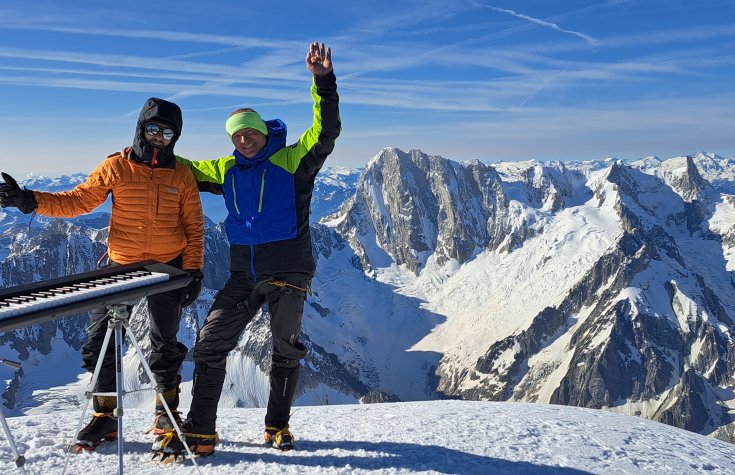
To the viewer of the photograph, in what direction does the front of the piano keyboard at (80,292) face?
facing the viewer and to the right of the viewer

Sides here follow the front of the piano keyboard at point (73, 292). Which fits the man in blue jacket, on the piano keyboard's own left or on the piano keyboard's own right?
on the piano keyboard's own left

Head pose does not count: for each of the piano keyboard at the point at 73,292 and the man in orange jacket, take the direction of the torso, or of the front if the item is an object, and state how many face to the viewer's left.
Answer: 0

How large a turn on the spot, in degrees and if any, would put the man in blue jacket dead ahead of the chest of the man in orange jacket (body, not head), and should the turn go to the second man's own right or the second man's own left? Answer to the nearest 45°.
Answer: approximately 90° to the second man's own left

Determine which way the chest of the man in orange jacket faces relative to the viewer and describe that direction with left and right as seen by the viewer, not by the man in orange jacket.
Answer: facing the viewer

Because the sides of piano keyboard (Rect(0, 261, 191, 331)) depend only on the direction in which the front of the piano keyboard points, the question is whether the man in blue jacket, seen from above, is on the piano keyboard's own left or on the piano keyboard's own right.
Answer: on the piano keyboard's own left

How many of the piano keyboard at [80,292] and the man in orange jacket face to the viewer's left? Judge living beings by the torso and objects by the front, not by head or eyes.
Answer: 0

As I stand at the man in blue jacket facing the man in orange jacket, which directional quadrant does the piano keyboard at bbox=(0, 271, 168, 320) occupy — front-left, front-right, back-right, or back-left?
front-left

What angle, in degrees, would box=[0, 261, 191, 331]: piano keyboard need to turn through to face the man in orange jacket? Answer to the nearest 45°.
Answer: approximately 135° to its left
